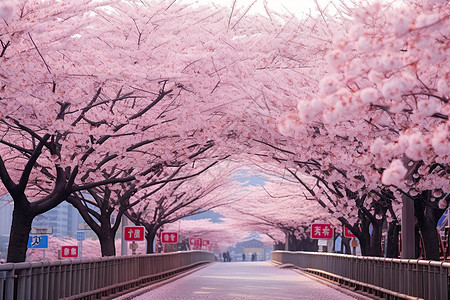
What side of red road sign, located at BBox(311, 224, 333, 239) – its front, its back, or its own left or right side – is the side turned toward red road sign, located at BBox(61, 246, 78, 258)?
right

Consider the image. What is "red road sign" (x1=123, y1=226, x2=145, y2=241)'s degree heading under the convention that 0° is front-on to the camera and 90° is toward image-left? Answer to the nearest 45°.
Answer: approximately 0°

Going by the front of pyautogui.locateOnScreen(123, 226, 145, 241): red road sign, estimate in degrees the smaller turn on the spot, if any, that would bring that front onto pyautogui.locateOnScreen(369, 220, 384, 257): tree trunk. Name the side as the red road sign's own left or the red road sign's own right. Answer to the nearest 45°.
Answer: approximately 90° to the red road sign's own left
